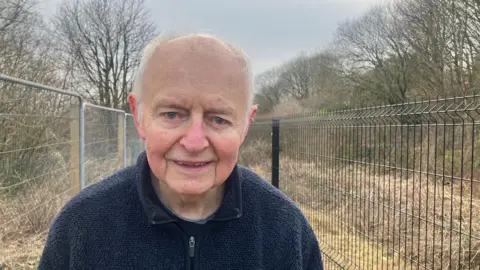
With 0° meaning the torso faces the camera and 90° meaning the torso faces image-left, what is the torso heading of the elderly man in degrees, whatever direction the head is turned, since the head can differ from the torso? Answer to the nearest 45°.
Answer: approximately 0°

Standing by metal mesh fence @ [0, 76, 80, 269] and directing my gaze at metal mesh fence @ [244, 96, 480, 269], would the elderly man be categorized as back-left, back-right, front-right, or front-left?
front-right

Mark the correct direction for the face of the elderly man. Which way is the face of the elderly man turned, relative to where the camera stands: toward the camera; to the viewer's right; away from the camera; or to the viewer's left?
toward the camera

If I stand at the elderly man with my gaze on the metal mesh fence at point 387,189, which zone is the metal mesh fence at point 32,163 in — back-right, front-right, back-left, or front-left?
front-left

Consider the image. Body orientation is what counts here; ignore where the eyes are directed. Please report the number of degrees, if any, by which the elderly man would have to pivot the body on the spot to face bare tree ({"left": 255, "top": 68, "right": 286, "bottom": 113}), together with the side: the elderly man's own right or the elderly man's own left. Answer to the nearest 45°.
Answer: approximately 180°

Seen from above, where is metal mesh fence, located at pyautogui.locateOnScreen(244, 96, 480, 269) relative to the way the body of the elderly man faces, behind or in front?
behind

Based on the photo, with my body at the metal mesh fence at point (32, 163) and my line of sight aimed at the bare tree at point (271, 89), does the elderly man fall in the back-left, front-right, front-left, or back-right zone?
back-right

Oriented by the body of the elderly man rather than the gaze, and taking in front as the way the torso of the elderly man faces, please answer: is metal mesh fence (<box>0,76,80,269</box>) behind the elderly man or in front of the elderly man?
behind
